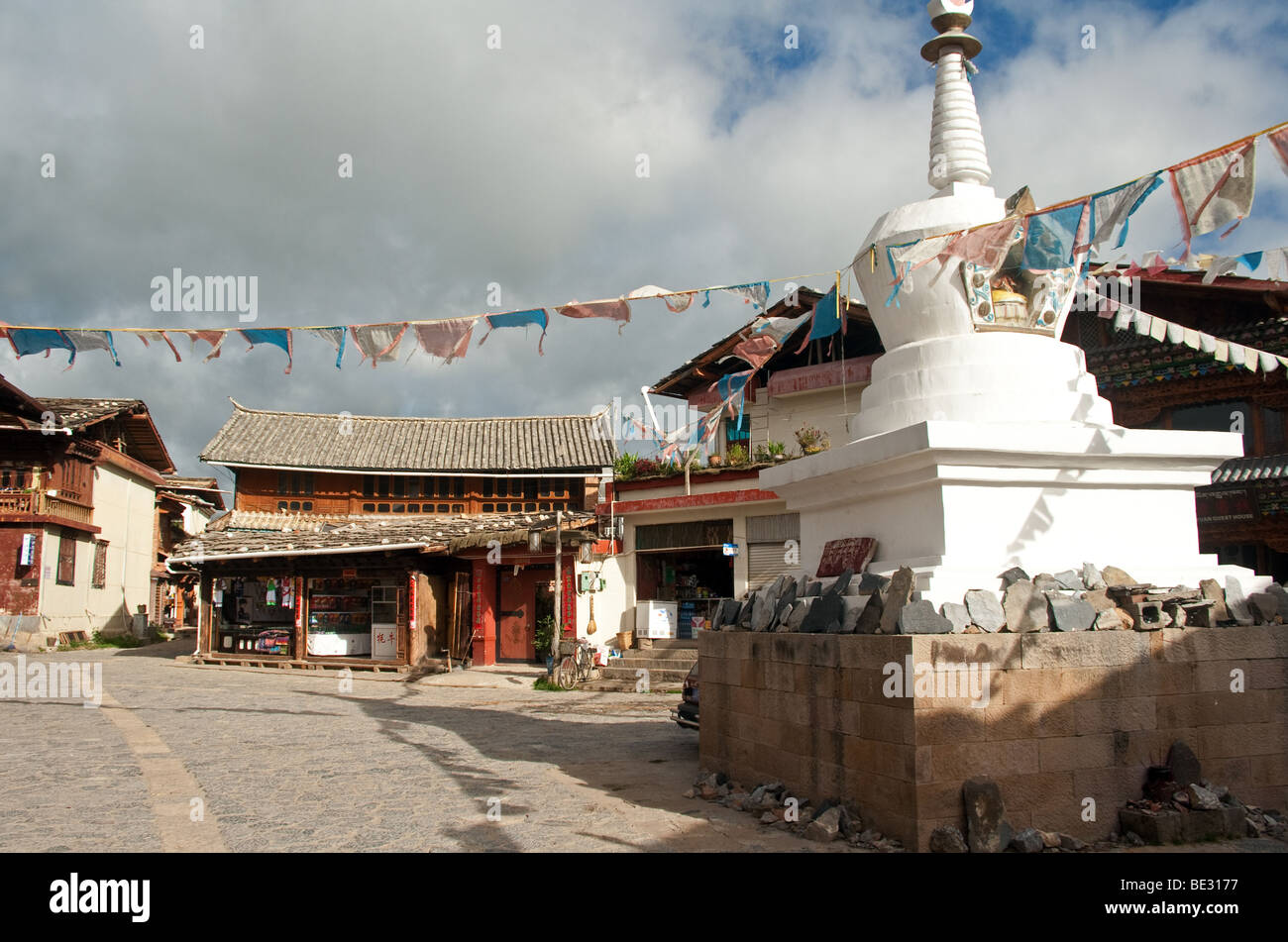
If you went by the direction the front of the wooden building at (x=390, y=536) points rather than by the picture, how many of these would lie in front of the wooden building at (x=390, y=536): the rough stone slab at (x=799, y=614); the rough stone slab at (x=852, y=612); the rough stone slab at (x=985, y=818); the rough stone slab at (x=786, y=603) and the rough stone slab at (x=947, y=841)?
5

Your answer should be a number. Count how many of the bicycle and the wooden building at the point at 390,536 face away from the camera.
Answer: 0

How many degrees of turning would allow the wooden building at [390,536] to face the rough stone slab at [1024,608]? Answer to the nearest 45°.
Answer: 0° — it already faces it

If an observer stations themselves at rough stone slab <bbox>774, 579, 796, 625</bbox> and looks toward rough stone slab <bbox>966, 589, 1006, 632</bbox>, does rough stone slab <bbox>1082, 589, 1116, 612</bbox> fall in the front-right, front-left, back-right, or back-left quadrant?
front-left

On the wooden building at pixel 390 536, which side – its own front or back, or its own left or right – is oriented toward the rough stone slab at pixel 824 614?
front

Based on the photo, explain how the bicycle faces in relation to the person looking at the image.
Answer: facing the viewer and to the left of the viewer

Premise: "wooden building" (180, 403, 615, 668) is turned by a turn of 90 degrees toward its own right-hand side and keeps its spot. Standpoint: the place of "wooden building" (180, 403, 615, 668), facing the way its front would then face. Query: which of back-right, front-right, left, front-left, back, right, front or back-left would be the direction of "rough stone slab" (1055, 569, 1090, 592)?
left

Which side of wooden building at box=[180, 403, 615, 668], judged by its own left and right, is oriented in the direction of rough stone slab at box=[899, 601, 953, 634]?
front

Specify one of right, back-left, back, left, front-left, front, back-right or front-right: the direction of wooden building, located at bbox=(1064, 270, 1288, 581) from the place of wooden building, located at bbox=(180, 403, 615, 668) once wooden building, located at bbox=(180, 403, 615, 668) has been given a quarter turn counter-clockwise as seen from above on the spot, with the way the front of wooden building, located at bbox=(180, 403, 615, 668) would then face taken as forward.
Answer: front-right

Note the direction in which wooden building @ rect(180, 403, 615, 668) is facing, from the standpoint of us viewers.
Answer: facing the viewer

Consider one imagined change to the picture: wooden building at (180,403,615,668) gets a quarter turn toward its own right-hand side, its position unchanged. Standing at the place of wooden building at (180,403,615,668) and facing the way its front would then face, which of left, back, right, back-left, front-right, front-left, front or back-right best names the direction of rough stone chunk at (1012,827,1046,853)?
left
